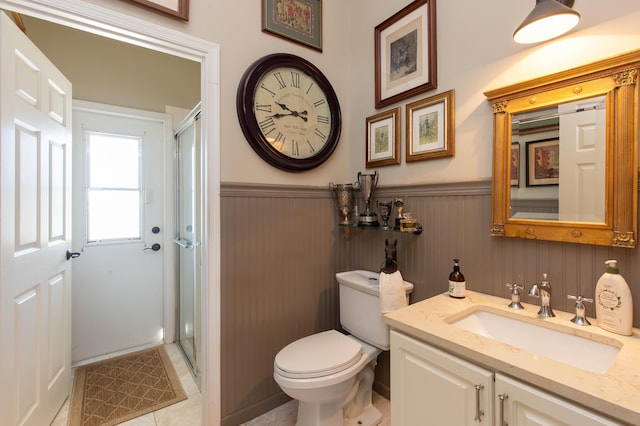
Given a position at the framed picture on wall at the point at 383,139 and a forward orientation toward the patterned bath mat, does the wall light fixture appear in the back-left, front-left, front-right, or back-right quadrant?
back-left

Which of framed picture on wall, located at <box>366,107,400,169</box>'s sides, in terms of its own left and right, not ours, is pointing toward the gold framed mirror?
left

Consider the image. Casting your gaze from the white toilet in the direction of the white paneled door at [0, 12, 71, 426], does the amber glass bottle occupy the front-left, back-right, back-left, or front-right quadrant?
back-left

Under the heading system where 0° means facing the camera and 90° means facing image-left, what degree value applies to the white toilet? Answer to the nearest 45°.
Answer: approximately 45°

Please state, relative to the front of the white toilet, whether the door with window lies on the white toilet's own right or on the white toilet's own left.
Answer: on the white toilet's own right

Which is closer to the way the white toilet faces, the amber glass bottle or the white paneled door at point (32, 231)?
the white paneled door
